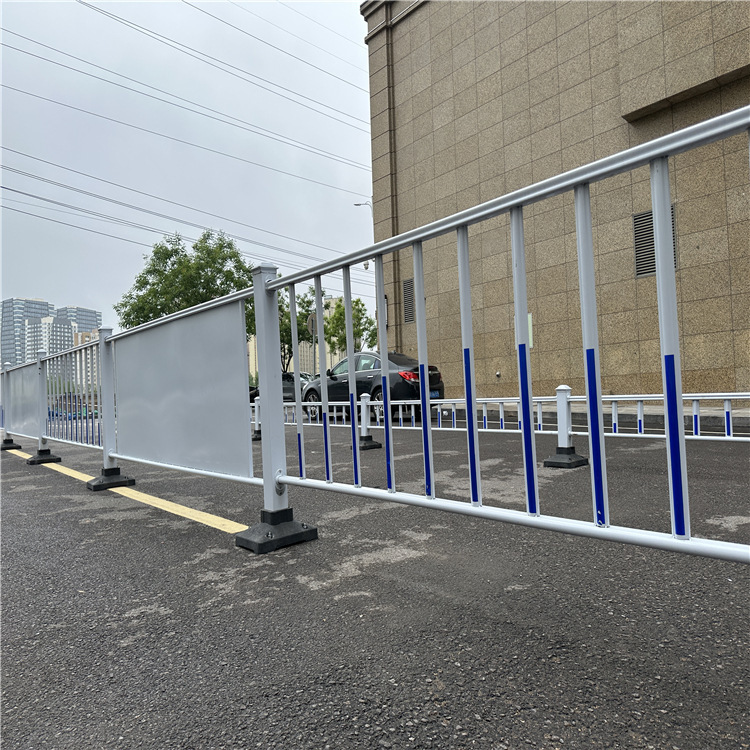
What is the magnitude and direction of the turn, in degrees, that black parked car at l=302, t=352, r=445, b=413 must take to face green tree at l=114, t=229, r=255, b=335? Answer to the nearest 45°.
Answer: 0° — it already faces it

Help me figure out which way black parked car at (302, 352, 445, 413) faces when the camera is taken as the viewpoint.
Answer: facing away from the viewer and to the left of the viewer
